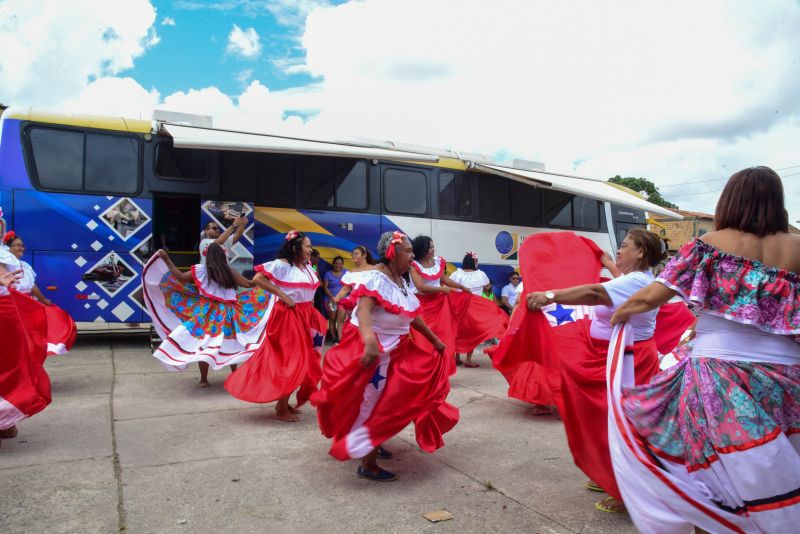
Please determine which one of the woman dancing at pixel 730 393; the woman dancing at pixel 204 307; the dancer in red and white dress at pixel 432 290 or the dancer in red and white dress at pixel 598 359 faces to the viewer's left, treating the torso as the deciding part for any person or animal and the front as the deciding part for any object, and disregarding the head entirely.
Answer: the dancer in red and white dress at pixel 598 359

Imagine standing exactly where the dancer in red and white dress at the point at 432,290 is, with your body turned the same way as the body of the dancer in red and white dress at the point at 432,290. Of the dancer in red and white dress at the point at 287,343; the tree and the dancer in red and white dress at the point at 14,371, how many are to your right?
2

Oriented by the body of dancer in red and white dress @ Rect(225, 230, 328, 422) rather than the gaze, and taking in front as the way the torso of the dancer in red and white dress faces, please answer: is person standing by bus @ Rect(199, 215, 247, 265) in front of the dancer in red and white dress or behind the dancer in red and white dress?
behind

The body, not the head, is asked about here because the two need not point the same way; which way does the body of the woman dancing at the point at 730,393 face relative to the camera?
away from the camera

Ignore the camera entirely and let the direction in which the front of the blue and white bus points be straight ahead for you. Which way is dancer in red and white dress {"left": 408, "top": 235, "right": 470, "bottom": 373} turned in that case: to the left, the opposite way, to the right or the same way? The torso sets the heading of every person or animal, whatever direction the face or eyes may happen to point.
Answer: to the right

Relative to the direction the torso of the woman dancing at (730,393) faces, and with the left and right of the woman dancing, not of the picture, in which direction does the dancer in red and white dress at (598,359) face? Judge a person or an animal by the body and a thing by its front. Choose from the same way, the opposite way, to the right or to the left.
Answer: to the left

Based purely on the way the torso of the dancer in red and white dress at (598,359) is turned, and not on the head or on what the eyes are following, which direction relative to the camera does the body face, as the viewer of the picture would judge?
to the viewer's left

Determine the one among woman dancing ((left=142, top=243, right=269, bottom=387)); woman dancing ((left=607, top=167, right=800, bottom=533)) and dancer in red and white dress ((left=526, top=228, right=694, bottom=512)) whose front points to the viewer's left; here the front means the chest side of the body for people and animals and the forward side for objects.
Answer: the dancer in red and white dress

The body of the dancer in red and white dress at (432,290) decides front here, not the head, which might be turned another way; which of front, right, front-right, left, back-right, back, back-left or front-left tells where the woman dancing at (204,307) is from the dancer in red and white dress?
back-right

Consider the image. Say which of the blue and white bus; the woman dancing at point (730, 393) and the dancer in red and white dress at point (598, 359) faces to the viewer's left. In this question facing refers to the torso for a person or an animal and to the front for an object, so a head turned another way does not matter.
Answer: the dancer in red and white dress
